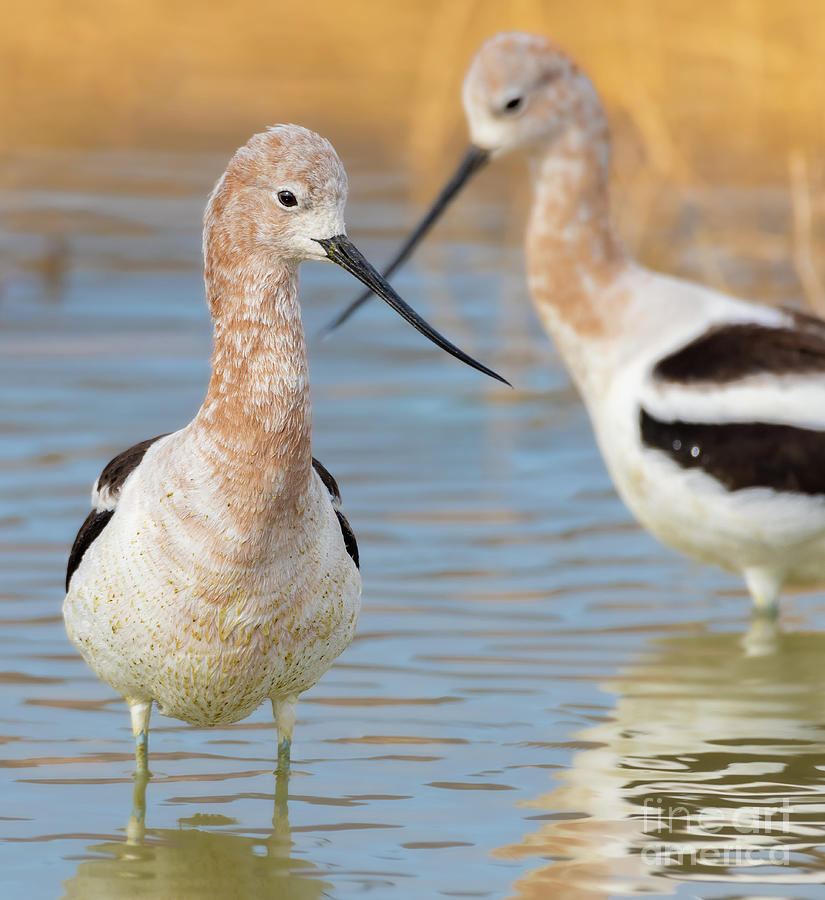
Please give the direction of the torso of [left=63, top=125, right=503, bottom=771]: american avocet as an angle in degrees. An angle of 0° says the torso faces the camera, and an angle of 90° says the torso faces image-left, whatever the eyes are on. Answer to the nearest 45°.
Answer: approximately 0°

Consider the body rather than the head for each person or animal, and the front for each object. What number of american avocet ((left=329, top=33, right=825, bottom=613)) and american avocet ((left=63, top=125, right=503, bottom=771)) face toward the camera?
1

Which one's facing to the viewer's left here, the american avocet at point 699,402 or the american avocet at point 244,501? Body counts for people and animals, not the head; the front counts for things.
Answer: the american avocet at point 699,402

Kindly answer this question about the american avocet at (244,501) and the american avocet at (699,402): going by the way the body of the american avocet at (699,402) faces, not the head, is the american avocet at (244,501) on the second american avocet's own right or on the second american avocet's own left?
on the second american avocet's own left

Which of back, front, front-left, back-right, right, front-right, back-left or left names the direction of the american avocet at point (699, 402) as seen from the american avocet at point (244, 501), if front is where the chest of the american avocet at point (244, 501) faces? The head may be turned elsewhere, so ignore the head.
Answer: back-left

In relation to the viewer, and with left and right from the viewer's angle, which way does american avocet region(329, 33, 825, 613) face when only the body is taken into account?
facing to the left of the viewer

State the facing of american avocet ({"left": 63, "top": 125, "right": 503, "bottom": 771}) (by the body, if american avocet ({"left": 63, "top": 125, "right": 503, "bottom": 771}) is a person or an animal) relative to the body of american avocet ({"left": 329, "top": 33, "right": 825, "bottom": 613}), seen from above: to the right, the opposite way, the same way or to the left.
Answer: to the left
